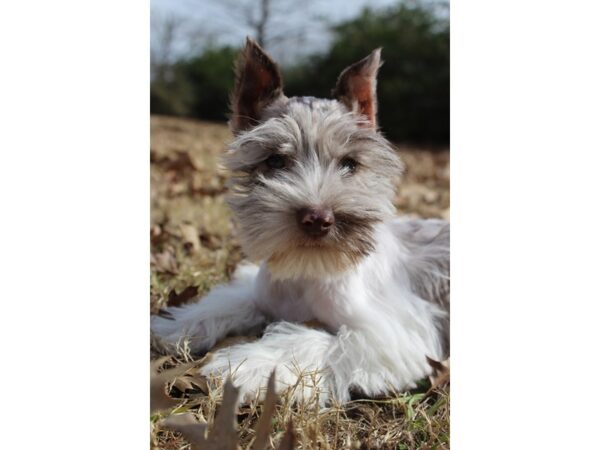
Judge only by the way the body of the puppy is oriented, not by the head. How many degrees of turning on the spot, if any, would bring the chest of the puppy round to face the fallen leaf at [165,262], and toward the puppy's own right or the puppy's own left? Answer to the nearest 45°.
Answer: approximately 90° to the puppy's own right

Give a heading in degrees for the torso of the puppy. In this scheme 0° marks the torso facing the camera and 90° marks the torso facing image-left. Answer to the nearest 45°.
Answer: approximately 45°

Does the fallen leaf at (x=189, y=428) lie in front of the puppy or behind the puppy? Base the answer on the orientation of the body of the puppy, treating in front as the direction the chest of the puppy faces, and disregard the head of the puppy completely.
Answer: in front

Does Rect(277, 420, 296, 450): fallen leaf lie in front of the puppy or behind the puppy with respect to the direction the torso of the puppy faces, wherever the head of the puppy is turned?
in front

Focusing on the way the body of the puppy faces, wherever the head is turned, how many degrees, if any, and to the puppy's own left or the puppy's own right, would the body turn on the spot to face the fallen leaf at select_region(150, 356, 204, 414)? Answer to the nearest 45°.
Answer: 0° — it already faces it

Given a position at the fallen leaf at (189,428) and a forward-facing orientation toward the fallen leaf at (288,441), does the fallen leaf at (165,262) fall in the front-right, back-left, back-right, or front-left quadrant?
back-left

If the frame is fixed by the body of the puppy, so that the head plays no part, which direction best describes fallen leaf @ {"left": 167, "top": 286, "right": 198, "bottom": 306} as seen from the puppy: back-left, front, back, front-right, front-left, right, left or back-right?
right

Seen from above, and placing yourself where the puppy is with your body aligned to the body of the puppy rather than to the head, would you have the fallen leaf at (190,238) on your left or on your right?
on your right

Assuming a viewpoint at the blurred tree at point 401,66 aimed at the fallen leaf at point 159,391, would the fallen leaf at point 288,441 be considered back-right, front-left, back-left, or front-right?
front-left
